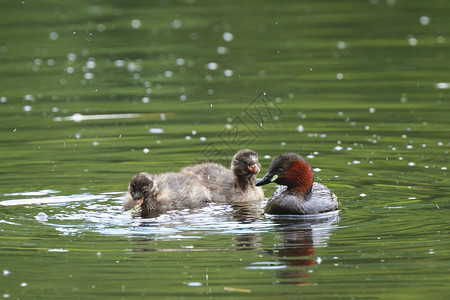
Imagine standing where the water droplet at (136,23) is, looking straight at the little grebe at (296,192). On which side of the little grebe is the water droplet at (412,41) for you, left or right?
left

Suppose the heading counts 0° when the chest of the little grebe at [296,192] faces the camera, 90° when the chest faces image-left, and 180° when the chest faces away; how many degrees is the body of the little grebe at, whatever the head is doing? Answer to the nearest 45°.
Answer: approximately 45°

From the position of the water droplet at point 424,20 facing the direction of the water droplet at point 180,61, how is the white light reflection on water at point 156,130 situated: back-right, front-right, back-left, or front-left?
front-left

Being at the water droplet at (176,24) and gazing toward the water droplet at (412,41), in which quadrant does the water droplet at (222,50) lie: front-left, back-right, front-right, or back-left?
front-right

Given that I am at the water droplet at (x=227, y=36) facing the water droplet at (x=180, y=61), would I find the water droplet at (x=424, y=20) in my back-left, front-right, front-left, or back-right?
back-left

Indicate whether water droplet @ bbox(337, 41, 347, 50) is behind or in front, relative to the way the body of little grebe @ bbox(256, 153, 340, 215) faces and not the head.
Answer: behind

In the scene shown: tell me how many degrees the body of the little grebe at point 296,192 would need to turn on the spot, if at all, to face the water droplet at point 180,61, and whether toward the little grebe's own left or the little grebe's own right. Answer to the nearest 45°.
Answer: approximately 135° to the little grebe's own right

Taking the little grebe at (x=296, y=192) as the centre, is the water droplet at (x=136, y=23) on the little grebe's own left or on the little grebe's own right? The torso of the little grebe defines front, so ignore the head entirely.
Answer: on the little grebe's own right

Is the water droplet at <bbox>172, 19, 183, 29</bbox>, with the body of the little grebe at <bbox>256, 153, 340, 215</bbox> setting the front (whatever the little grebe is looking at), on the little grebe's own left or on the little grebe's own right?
on the little grebe's own right

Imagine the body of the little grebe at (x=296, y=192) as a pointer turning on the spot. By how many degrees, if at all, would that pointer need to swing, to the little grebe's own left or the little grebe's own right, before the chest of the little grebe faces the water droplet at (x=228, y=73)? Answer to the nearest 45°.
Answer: approximately 135° to the little grebe's own right

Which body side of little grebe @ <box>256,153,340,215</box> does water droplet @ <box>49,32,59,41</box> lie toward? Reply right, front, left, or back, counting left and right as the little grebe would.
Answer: right

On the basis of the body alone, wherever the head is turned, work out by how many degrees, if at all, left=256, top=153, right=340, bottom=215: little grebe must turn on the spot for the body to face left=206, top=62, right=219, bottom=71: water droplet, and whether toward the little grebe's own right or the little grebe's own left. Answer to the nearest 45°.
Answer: approximately 135° to the little grebe's own right

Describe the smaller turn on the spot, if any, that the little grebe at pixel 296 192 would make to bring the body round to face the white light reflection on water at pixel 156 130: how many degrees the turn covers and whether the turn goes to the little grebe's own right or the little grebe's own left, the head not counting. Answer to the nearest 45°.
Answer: approximately 90° to the little grebe's own right

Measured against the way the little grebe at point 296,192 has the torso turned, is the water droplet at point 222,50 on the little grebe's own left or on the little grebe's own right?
on the little grebe's own right

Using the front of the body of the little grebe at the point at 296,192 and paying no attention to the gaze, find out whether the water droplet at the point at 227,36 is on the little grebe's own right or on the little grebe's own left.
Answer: on the little grebe's own right
